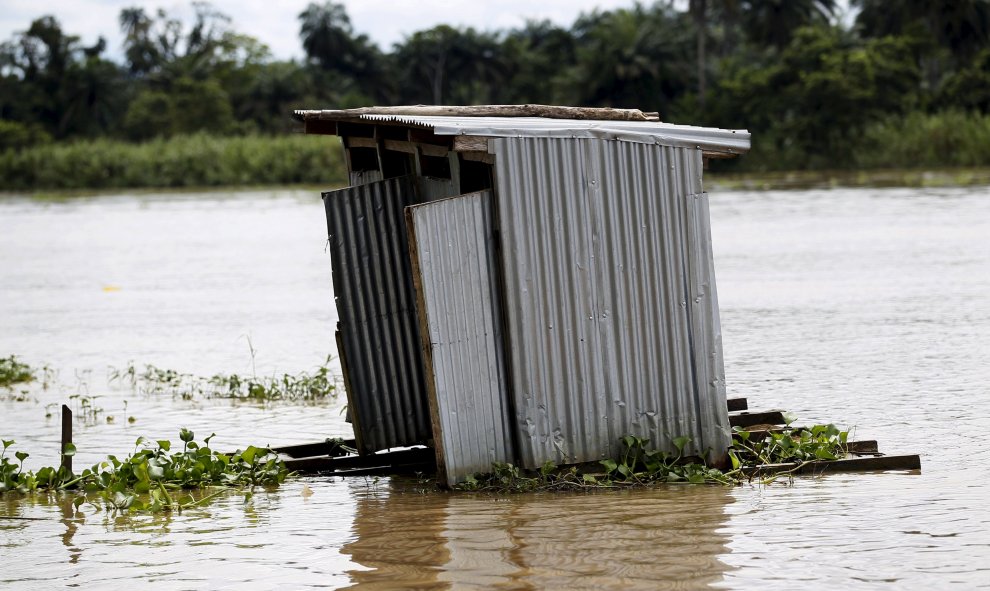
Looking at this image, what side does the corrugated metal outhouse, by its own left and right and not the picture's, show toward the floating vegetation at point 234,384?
right

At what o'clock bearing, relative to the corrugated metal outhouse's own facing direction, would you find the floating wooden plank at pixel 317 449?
The floating wooden plank is roughly at 12 o'clock from the corrugated metal outhouse.

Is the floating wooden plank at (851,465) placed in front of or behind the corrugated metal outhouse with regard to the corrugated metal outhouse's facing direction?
behind

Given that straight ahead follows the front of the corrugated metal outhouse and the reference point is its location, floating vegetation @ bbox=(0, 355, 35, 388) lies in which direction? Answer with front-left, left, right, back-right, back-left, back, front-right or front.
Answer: right

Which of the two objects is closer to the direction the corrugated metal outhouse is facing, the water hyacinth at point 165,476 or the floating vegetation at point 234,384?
the water hyacinth

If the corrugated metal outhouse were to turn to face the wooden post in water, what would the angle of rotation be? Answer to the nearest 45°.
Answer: approximately 45° to its right

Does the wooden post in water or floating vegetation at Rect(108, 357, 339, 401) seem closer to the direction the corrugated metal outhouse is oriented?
the wooden post in water

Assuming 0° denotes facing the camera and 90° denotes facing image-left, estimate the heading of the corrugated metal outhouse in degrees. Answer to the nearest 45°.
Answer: approximately 45°

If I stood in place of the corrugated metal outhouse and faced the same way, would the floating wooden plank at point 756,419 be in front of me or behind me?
behind

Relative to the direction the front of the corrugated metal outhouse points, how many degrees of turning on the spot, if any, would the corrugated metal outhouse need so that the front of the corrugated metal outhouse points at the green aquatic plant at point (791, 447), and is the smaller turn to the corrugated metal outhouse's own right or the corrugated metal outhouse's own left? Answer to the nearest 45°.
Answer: approximately 180°

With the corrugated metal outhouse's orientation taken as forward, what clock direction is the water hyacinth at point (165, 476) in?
The water hyacinth is roughly at 12 o'clock from the corrugated metal outhouse.
